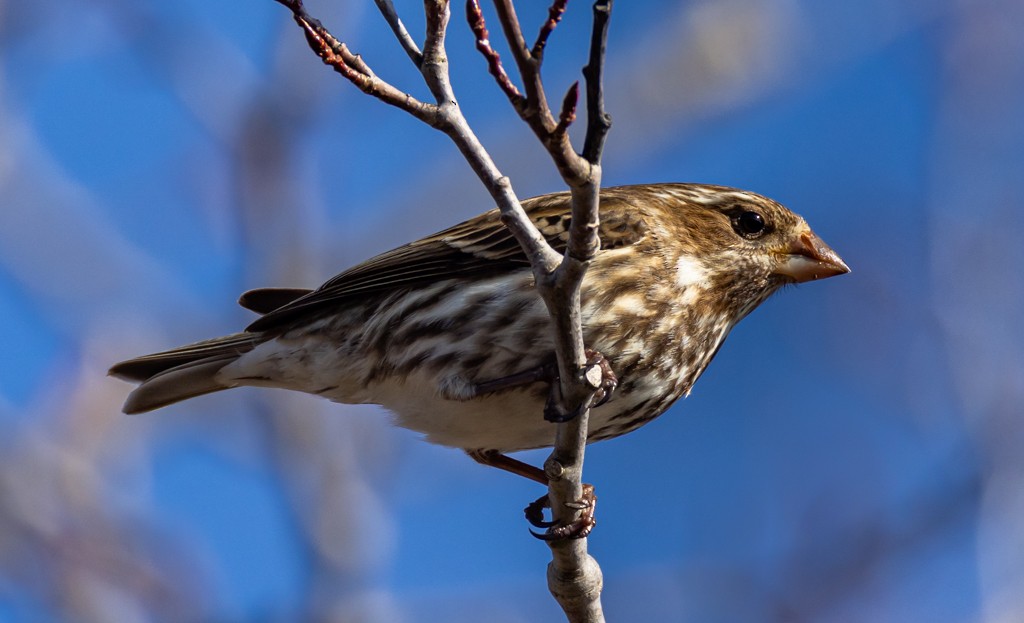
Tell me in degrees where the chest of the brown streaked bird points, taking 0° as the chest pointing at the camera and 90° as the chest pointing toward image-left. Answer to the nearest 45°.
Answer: approximately 270°
